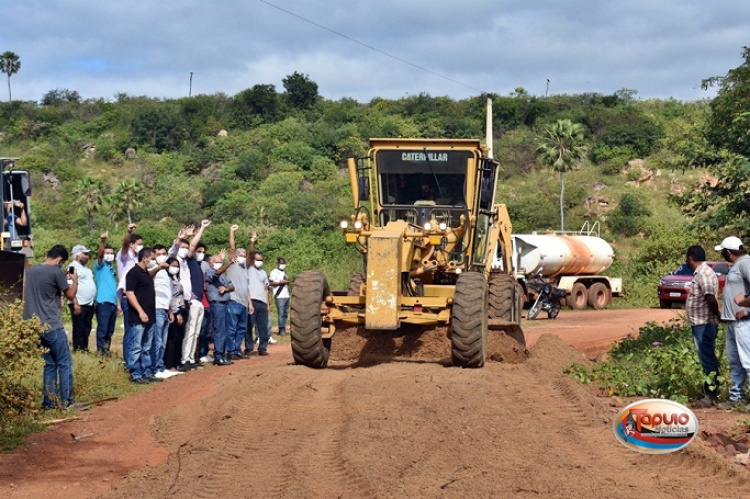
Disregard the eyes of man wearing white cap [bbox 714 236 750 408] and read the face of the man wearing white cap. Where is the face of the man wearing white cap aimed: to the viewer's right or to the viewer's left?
to the viewer's left

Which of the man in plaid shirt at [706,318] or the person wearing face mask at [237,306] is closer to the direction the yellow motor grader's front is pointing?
the man in plaid shirt

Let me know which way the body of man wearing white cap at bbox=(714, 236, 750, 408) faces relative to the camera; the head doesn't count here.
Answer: to the viewer's left

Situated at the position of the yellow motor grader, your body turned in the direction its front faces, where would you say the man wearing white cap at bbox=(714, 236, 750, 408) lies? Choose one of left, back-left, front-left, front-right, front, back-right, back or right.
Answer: front-left

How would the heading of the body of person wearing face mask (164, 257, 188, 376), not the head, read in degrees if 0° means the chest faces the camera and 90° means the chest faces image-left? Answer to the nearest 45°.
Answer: approximately 315°

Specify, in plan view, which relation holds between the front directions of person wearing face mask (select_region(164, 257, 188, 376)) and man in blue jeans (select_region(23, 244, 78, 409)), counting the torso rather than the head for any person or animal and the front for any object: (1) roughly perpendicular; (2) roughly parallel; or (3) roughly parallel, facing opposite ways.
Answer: roughly perpendicular

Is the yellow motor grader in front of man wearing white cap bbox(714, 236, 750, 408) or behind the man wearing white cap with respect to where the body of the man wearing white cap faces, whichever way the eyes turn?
in front

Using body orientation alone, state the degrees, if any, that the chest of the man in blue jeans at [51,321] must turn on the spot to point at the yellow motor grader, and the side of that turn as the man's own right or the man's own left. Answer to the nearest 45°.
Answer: approximately 45° to the man's own right

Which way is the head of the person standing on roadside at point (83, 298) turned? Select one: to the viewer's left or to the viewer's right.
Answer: to the viewer's right

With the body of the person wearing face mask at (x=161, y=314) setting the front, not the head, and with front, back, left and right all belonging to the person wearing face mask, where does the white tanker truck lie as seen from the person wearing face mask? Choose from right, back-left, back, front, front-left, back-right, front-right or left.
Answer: left

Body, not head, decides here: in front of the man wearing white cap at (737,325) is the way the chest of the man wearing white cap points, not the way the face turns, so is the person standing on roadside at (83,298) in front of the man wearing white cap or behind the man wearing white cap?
in front

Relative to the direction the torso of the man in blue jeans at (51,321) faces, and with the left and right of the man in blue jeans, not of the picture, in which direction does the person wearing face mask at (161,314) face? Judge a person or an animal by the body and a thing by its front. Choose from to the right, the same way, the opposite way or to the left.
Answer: to the right

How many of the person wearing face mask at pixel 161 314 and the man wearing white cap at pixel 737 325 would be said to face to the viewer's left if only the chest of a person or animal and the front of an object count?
1

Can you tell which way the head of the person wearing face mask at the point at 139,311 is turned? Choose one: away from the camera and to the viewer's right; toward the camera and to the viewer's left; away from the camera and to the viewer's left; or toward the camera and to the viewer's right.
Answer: toward the camera and to the viewer's right

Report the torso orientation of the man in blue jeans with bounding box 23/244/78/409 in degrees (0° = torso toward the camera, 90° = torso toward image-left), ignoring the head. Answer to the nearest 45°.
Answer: approximately 225°

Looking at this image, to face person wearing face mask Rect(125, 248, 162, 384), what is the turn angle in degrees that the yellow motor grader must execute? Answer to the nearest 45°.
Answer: approximately 90° to its right
